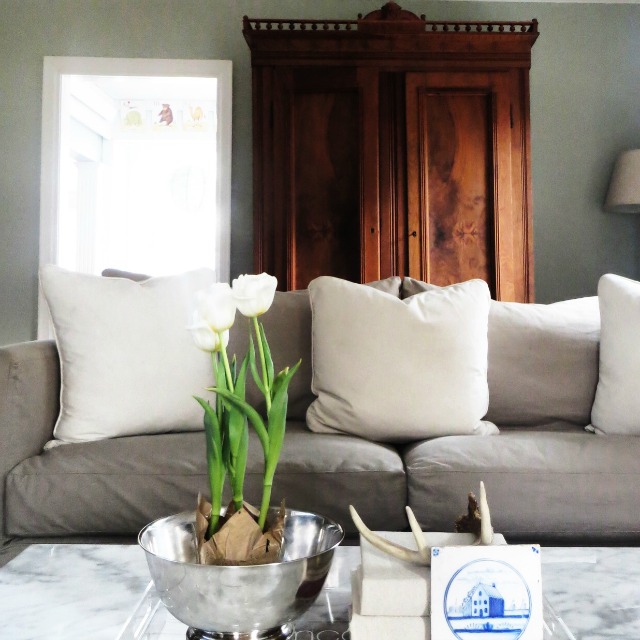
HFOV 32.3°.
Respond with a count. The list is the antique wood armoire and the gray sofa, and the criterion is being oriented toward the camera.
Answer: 2

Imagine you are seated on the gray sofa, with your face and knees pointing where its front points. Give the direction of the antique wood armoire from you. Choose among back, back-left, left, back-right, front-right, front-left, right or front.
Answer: back

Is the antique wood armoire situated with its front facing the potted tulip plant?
yes

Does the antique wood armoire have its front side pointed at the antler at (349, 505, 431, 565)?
yes

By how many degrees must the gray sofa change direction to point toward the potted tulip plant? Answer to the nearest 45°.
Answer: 0° — it already faces it

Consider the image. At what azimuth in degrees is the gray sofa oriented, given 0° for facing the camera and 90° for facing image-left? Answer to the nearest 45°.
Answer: approximately 0°

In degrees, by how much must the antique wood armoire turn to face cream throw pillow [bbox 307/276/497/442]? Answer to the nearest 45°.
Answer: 0° — it already faces it

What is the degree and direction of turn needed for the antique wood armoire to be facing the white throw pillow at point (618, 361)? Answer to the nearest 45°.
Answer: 0° — it already faces it
